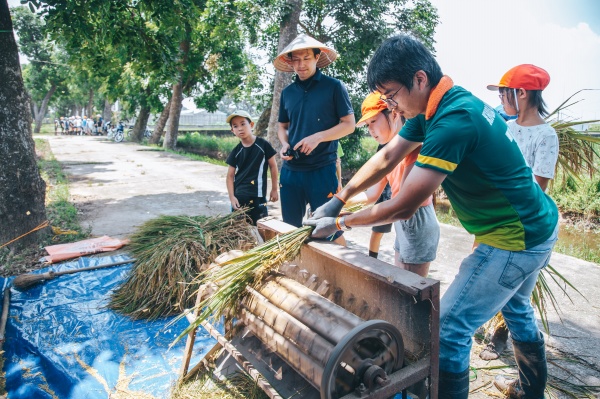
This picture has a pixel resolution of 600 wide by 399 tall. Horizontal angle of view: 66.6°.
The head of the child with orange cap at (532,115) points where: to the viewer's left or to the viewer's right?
to the viewer's left

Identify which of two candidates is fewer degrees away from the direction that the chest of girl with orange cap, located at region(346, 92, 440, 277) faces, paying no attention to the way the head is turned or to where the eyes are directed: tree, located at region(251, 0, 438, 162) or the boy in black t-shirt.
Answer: the boy in black t-shirt

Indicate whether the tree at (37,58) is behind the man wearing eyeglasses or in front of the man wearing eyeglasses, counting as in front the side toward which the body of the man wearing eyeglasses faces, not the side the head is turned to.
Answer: in front

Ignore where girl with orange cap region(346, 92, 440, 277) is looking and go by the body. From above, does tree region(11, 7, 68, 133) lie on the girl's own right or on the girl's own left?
on the girl's own right

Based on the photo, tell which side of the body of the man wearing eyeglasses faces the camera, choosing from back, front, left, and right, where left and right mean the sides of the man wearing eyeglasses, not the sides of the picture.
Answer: left

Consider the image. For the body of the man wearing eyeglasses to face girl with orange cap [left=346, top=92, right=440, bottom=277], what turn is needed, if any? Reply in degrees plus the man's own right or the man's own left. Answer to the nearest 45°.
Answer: approximately 90° to the man's own right

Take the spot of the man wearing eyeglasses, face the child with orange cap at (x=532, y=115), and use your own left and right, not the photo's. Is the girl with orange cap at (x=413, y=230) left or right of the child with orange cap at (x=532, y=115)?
left

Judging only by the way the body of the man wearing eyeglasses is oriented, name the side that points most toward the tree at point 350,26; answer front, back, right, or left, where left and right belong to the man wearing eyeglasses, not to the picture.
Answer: right

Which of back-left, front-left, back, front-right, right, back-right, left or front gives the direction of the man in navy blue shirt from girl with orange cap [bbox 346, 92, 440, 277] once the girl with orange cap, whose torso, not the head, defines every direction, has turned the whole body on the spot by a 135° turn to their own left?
back-left

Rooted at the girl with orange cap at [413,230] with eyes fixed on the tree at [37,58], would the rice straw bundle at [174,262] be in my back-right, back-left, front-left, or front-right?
front-left

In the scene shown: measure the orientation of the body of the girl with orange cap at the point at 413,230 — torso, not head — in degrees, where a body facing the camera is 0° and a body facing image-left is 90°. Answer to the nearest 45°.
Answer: approximately 45°

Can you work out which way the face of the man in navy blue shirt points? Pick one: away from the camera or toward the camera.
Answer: toward the camera

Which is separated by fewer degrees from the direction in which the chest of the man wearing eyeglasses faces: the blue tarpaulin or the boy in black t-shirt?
the blue tarpaulin

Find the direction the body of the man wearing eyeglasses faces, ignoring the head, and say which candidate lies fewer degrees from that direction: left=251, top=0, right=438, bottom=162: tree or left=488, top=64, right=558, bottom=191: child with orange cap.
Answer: the tree

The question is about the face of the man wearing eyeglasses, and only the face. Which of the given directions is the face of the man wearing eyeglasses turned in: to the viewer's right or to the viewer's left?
to the viewer's left
